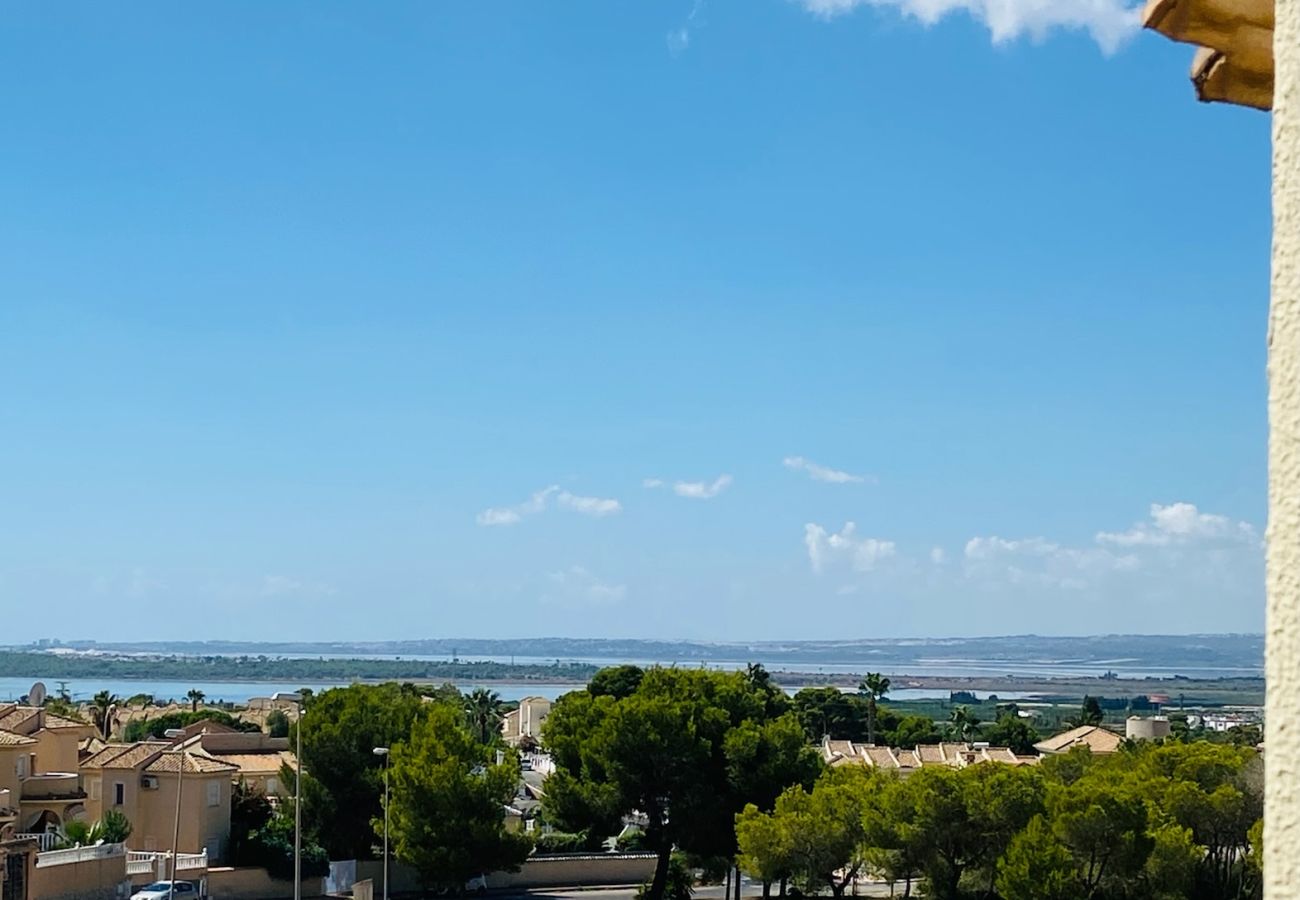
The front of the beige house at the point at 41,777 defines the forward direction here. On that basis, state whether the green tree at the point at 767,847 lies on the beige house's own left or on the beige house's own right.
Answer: on the beige house's own left

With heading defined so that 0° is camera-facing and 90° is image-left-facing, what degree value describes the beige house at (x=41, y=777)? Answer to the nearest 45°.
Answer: approximately 0°

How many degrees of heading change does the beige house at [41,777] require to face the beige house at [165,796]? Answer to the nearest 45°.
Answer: approximately 90° to its left

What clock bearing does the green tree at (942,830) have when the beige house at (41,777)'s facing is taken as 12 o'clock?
The green tree is roughly at 10 o'clock from the beige house.

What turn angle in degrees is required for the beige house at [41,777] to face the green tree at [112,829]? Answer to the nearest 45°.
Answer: approximately 45° to its left

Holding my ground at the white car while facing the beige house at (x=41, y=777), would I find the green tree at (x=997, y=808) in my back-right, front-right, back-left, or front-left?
back-right

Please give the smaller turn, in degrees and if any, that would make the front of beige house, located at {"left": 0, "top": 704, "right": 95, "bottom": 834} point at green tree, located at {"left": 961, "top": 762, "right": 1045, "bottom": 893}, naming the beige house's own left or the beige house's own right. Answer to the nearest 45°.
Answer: approximately 45° to the beige house's own left

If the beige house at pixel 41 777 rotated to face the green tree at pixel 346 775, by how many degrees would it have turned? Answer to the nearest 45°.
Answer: approximately 90° to its left

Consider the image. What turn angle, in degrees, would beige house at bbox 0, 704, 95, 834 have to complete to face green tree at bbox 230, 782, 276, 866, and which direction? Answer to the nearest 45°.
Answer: approximately 90° to its left
